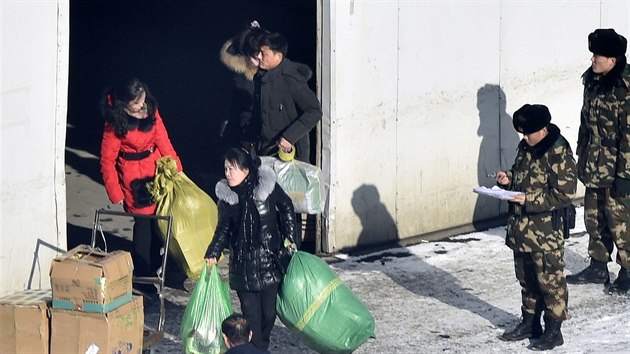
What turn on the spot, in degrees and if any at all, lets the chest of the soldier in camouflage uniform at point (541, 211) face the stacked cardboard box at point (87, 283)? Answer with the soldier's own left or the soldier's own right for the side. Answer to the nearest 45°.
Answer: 0° — they already face it

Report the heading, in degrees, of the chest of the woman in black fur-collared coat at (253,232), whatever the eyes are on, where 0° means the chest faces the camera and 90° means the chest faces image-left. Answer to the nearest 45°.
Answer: approximately 45°

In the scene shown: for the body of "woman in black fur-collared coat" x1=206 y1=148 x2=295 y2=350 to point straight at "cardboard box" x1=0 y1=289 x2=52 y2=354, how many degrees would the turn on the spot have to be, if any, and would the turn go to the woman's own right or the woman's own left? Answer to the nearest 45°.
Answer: approximately 45° to the woman's own right

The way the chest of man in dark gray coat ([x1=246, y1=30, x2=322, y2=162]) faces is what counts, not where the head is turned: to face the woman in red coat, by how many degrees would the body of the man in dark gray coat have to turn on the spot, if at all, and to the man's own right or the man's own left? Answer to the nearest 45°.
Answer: approximately 45° to the man's own right

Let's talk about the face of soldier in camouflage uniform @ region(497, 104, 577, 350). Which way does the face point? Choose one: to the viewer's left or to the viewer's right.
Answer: to the viewer's left
